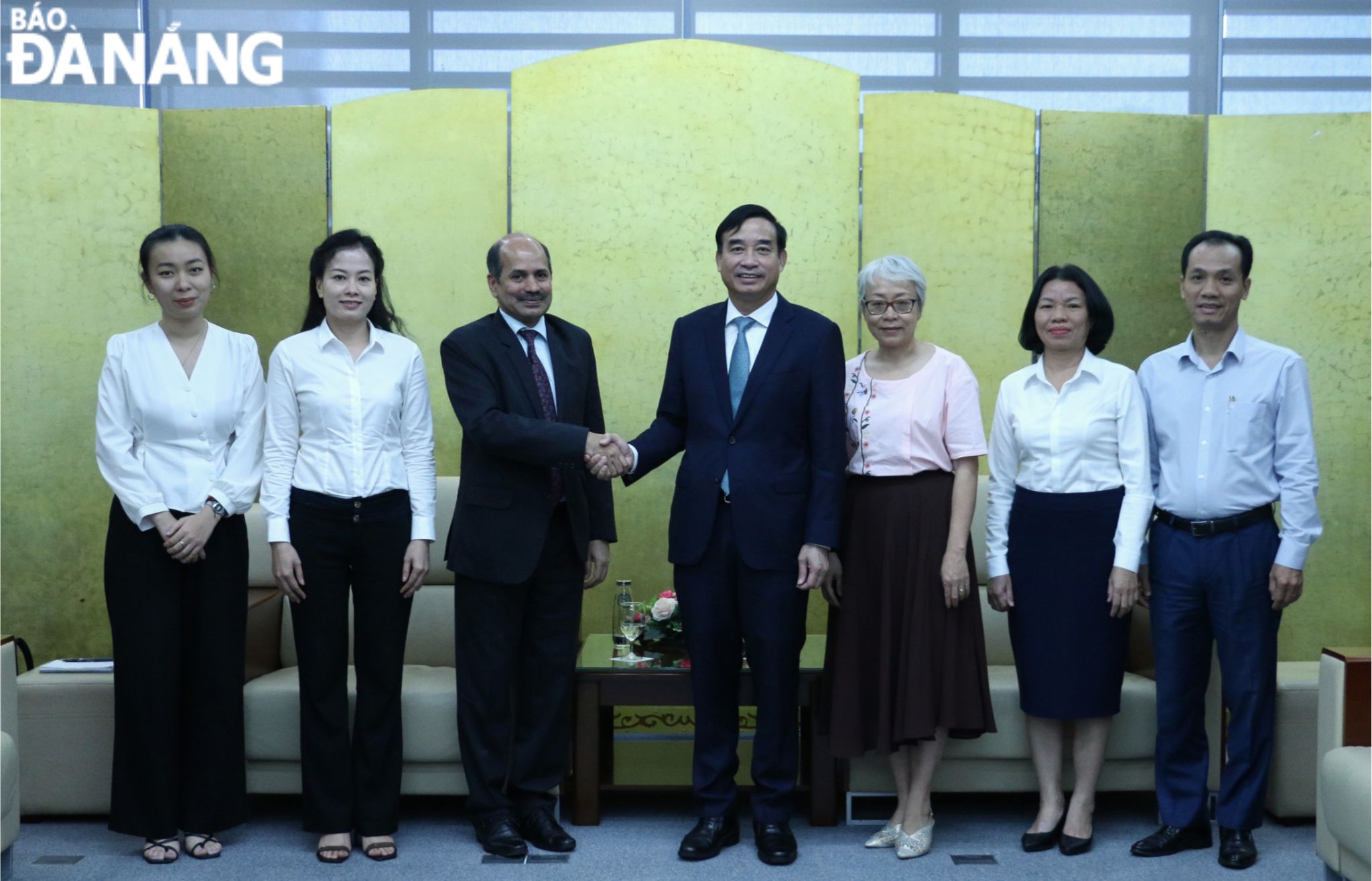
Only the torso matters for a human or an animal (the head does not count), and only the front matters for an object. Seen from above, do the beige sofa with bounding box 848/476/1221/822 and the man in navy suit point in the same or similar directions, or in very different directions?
same or similar directions

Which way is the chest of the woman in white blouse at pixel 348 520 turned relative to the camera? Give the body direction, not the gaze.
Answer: toward the camera

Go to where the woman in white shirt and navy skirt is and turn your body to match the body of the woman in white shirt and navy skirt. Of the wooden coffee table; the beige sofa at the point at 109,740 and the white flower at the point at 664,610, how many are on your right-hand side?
3

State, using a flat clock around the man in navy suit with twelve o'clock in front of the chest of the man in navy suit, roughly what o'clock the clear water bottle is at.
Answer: The clear water bottle is roughly at 5 o'clock from the man in navy suit.

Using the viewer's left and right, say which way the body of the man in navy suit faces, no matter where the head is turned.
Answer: facing the viewer

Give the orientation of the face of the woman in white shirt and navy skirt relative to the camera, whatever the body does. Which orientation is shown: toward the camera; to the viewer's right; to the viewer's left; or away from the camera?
toward the camera

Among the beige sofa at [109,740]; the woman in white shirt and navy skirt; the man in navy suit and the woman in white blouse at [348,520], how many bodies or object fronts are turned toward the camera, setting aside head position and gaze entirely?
4

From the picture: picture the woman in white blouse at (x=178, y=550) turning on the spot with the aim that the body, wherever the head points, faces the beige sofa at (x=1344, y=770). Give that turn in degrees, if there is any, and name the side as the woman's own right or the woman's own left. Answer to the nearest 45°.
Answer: approximately 45° to the woman's own left

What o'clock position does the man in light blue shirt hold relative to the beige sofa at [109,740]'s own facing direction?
The man in light blue shirt is roughly at 10 o'clock from the beige sofa.

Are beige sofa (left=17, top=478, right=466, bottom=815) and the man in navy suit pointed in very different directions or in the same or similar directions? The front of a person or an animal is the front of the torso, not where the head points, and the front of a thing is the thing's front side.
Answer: same or similar directions

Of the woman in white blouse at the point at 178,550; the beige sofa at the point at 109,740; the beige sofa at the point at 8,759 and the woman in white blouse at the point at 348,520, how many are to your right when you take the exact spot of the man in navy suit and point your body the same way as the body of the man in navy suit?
4

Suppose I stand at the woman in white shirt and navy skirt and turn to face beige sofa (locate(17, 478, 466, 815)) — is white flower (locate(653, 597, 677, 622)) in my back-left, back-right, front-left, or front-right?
front-right

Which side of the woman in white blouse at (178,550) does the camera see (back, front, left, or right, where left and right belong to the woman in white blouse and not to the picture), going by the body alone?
front
